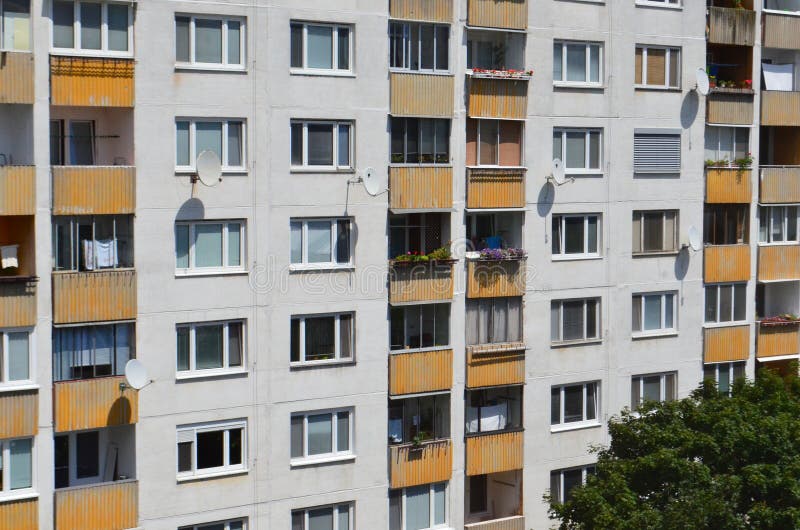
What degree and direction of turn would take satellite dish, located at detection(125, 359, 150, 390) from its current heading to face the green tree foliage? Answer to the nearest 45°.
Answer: approximately 45° to its left

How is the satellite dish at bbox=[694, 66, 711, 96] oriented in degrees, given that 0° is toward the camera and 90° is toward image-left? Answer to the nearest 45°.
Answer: approximately 315°

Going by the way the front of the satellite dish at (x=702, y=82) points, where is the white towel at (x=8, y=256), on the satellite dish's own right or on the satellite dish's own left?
on the satellite dish's own right

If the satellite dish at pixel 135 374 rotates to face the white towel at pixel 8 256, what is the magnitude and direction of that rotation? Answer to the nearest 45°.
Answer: approximately 135° to its right

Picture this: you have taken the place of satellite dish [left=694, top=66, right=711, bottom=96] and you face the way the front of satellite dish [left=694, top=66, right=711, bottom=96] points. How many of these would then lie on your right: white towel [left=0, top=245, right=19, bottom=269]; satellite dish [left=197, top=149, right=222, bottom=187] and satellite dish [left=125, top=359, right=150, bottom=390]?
3

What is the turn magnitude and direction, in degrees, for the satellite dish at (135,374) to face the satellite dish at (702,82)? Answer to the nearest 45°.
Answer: approximately 45° to its left
